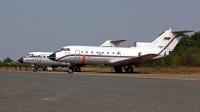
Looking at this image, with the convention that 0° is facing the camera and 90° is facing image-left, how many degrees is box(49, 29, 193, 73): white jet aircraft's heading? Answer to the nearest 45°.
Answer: approximately 90°
